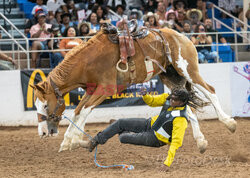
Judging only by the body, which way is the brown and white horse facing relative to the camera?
to the viewer's left

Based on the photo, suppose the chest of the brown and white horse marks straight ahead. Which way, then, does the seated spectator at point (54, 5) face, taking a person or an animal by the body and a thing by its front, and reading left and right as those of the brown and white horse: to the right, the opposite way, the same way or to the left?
to the left

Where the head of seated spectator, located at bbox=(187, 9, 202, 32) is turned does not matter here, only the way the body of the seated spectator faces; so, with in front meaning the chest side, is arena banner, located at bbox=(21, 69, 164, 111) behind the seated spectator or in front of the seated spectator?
in front

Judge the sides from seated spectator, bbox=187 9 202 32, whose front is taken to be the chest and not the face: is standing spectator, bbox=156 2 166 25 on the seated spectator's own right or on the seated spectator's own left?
on the seated spectator's own right

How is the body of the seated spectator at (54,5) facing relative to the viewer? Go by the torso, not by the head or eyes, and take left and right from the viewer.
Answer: facing the viewer

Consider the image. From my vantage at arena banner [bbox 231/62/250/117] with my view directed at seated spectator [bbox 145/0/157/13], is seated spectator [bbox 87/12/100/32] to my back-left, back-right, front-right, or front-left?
front-left

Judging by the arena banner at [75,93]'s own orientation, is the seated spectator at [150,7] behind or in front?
behind

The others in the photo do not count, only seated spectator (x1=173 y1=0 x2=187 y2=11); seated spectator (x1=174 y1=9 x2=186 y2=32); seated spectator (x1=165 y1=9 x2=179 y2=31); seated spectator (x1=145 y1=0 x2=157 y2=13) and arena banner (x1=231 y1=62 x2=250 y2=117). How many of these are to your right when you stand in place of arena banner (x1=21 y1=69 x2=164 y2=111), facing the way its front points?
0

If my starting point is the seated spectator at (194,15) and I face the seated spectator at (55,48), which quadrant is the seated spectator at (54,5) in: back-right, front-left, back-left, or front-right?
front-right

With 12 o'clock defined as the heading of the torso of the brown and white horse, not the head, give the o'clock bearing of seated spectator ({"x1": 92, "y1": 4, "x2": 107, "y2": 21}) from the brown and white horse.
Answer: The seated spectator is roughly at 3 o'clock from the brown and white horse.

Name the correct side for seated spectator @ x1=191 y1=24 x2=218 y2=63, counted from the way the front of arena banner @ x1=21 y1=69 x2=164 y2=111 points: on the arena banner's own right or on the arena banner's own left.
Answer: on the arena banner's own left

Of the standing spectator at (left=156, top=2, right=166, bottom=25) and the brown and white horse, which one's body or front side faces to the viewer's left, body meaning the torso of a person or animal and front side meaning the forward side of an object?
the brown and white horse

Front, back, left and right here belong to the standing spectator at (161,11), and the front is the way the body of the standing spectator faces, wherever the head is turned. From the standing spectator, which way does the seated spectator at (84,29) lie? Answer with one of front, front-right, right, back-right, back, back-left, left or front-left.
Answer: front-right

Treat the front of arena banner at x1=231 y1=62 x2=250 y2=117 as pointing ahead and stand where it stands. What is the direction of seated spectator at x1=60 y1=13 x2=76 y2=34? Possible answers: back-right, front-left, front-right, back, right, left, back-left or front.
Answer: right

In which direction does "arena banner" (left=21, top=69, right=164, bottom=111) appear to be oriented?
toward the camera

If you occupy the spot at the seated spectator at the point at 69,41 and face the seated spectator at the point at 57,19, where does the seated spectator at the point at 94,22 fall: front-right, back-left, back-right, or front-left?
front-right

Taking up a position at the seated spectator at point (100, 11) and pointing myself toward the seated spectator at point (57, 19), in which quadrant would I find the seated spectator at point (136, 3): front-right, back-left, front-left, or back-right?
back-right

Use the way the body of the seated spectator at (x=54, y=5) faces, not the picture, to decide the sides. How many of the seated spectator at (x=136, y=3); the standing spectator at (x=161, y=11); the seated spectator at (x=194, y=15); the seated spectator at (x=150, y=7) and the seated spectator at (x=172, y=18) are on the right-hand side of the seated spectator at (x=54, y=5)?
0

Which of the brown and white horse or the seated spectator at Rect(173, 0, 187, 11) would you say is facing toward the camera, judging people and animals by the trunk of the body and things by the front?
the seated spectator
